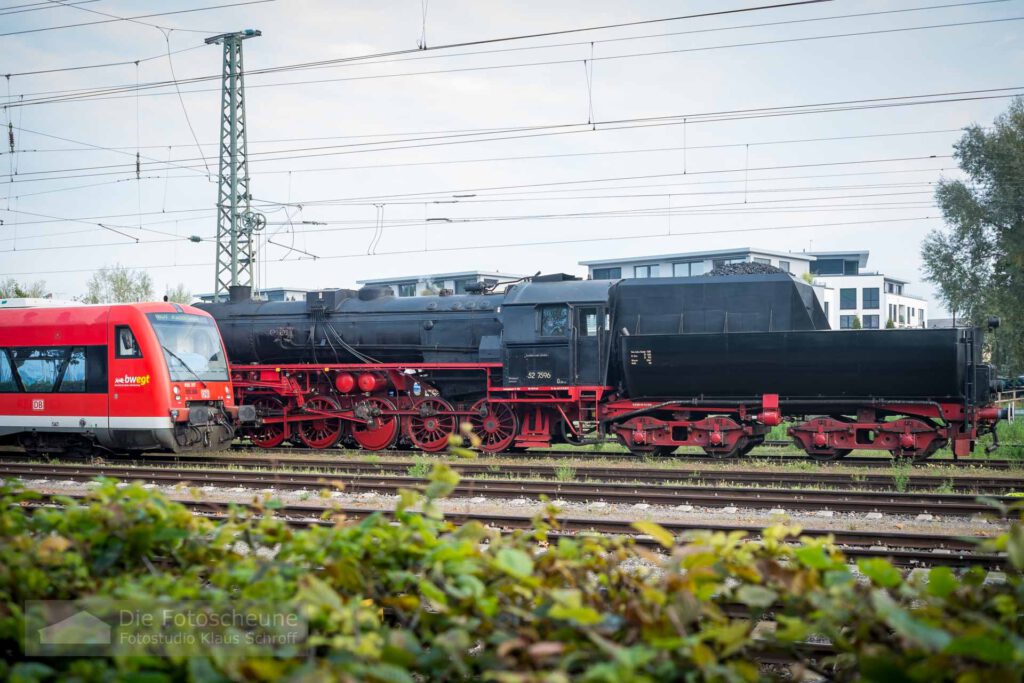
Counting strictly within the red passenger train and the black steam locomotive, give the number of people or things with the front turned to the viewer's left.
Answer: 1

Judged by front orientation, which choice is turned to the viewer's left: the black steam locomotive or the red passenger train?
the black steam locomotive

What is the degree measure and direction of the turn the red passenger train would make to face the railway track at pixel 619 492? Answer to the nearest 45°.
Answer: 0° — it already faces it

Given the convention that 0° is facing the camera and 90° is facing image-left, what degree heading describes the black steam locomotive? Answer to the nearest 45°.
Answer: approximately 90°

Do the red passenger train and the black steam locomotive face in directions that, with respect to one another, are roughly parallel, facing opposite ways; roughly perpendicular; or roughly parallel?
roughly parallel, facing opposite ways

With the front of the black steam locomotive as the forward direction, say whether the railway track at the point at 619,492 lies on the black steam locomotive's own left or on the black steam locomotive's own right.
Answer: on the black steam locomotive's own left

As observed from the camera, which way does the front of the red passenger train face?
facing the viewer and to the right of the viewer

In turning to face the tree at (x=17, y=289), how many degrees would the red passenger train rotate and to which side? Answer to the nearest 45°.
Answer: approximately 135° to its left

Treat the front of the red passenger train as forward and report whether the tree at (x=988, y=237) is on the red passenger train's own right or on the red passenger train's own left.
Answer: on the red passenger train's own left

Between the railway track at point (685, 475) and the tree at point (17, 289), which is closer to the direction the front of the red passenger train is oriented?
the railway track
